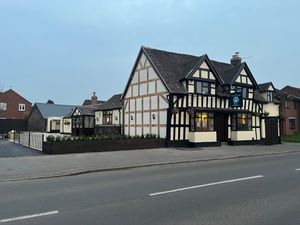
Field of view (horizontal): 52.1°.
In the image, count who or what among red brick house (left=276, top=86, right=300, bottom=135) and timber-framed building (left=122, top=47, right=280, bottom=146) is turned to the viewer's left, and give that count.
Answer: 0

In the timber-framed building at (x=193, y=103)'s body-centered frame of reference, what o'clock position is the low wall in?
The low wall is roughly at 3 o'clock from the timber-framed building.

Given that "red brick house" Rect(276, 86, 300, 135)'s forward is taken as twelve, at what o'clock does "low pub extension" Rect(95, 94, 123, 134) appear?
The low pub extension is roughly at 3 o'clock from the red brick house.

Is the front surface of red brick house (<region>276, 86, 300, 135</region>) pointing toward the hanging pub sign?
no

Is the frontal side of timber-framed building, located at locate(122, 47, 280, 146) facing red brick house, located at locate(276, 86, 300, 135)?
no

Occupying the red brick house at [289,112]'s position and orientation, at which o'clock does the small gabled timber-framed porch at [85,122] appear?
The small gabled timber-framed porch is roughly at 3 o'clock from the red brick house.

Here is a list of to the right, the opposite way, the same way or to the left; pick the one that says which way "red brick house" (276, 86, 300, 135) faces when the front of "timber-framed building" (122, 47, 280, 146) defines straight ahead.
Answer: the same way

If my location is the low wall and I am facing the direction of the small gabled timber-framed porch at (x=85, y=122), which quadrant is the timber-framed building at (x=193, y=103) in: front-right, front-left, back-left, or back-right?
front-right

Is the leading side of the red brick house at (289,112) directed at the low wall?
no

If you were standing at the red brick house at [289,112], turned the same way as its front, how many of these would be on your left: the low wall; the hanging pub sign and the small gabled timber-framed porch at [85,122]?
0

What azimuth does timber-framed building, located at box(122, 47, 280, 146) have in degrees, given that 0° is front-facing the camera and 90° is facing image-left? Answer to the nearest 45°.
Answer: approximately 315°

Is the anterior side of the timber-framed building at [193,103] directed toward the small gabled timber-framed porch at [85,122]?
no
